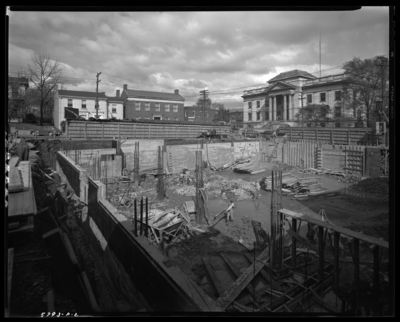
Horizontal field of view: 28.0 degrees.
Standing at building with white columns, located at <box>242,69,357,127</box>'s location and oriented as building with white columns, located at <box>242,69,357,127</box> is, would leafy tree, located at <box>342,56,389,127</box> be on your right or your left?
on your left

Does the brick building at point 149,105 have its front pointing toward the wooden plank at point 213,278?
yes

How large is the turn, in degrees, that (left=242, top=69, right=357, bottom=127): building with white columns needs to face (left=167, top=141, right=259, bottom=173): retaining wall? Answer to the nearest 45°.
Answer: approximately 45° to its left

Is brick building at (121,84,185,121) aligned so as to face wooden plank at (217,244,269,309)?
yes

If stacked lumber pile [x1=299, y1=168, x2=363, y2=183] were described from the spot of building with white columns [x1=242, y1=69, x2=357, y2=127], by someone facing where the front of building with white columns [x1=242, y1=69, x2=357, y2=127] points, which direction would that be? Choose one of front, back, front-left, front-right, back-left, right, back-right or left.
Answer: front-left

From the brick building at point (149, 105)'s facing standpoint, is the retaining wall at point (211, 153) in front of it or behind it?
in front

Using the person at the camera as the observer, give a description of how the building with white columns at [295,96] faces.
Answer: facing the viewer and to the left of the viewer

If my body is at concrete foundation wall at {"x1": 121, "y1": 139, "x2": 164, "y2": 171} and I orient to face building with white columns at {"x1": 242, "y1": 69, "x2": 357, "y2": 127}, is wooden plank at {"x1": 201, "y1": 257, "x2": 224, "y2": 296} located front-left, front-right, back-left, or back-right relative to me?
back-right

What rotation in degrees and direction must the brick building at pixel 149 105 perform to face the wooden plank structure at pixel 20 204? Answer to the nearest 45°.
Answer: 0° — it already faces it

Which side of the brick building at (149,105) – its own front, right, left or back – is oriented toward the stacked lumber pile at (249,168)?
front

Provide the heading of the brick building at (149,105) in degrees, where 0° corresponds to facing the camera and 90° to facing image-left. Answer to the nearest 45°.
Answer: approximately 0°

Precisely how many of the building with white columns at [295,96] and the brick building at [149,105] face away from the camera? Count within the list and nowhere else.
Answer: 0

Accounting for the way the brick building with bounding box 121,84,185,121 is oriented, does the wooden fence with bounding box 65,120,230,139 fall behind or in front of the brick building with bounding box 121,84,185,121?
in front

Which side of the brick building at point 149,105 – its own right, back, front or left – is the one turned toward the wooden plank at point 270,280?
front

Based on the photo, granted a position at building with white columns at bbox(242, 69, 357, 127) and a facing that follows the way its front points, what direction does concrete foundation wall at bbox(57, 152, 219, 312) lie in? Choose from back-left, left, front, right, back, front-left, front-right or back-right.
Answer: front-left
